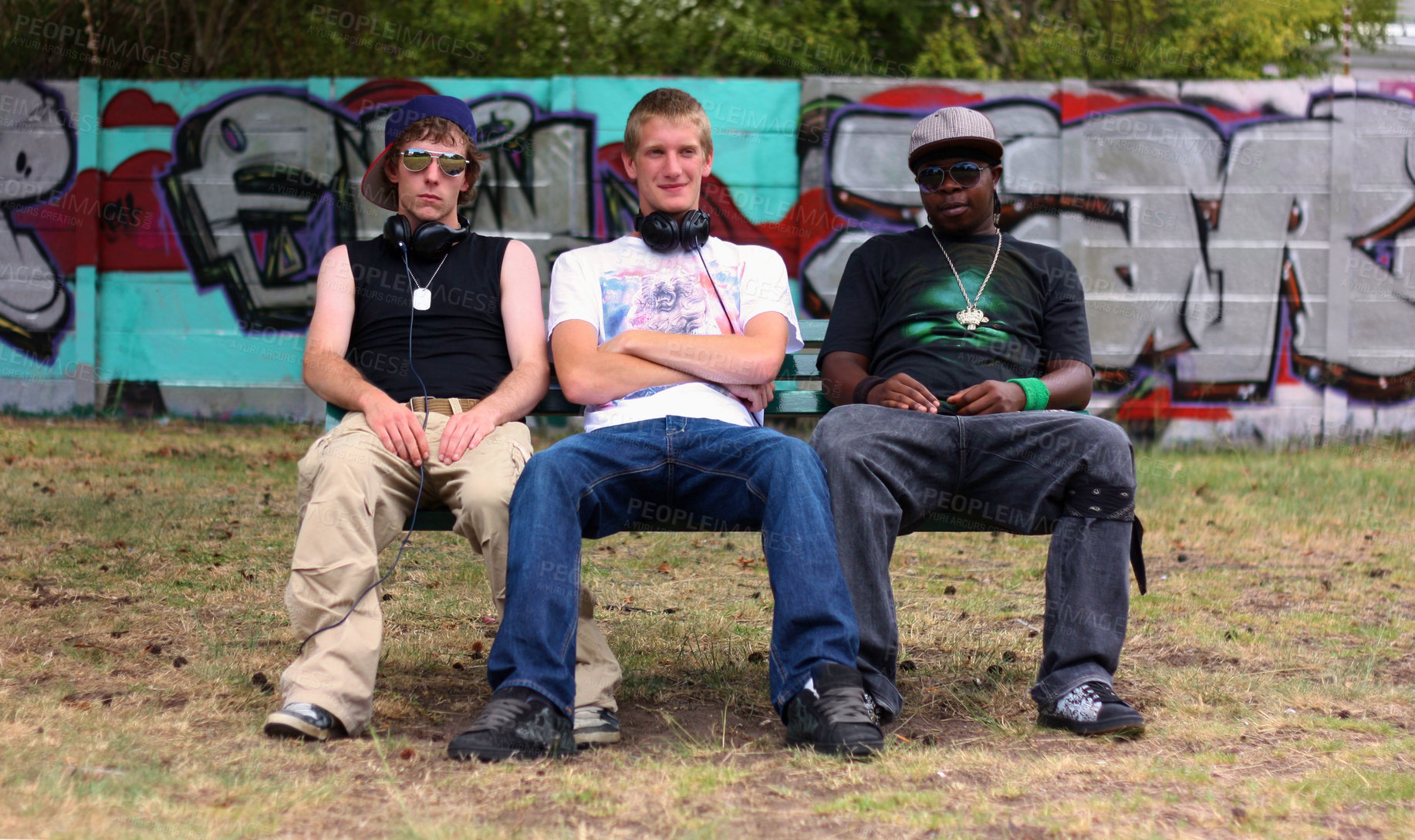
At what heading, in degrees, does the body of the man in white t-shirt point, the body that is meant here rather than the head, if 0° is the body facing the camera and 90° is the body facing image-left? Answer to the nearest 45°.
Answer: approximately 0°

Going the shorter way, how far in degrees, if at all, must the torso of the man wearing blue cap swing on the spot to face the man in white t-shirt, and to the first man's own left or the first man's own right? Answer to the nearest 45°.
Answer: approximately 45° to the first man's own left
